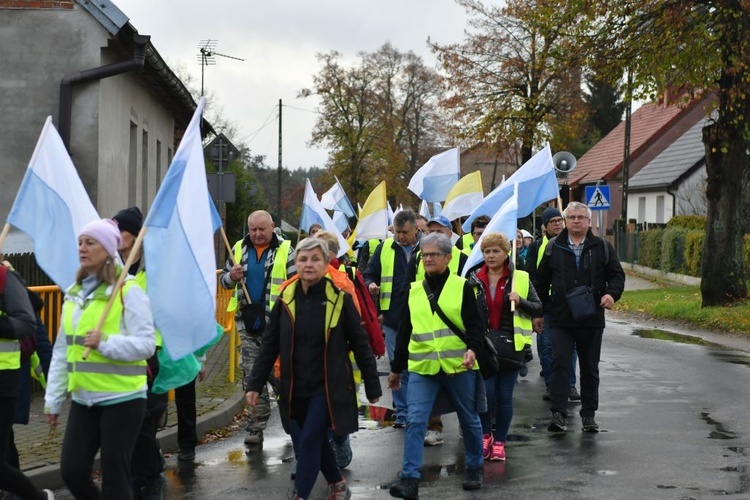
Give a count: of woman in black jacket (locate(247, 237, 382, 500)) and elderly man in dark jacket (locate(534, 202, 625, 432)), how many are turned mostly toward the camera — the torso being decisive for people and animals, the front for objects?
2

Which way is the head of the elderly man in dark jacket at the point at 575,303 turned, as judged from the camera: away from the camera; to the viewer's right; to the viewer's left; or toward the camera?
toward the camera

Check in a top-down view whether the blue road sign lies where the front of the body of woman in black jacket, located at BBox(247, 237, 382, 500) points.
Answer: no

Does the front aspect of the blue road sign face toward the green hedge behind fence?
no

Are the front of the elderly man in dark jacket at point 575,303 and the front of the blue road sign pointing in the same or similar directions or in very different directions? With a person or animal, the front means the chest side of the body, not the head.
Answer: same or similar directions

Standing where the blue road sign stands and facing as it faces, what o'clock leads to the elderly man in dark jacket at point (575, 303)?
The elderly man in dark jacket is roughly at 12 o'clock from the blue road sign.

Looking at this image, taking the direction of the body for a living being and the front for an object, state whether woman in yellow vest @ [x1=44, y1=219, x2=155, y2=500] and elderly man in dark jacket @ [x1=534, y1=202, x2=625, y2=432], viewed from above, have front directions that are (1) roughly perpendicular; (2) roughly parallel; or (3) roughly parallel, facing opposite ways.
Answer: roughly parallel

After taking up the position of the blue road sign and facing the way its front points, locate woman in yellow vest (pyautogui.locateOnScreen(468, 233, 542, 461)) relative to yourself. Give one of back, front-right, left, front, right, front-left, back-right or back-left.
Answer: front

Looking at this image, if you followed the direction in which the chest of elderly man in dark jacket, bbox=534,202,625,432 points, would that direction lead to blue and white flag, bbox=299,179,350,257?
no

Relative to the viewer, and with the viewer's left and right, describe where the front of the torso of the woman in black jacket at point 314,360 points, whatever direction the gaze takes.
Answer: facing the viewer

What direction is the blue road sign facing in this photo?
toward the camera

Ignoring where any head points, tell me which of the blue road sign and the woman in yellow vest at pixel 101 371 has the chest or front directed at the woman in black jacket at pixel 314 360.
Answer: the blue road sign

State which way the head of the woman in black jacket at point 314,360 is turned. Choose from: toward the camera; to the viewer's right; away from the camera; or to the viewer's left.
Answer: toward the camera

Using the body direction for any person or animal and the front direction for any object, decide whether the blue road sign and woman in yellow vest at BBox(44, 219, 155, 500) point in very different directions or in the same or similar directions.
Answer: same or similar directions

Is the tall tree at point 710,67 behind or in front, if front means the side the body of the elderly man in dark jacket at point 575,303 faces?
behind

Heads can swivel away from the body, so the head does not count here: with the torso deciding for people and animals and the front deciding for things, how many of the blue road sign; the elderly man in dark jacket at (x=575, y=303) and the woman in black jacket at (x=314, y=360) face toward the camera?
3
